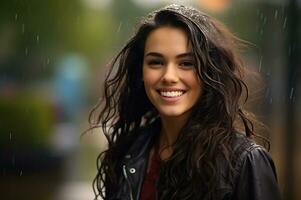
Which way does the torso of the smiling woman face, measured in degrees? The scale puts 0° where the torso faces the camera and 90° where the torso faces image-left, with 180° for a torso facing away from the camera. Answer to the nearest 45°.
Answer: approximately 45°
